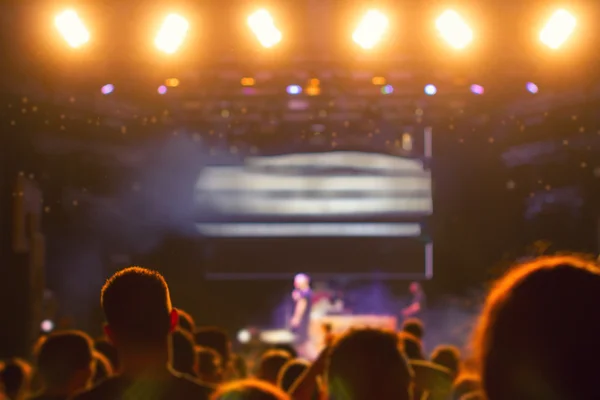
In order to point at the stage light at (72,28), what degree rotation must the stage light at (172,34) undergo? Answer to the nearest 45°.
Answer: approximately 90° to its right

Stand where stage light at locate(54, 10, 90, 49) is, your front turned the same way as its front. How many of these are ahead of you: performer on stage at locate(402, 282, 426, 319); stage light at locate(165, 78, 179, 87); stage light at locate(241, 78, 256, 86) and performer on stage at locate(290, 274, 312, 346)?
0

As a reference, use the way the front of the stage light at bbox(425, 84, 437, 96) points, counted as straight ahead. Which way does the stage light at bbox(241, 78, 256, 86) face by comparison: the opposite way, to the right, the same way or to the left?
the same way

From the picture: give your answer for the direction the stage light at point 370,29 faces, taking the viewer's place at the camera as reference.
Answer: facing the viewer

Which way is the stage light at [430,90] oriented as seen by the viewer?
toward the camera

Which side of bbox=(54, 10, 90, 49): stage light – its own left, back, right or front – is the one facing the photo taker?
front

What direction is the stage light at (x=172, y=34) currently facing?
toward the camera

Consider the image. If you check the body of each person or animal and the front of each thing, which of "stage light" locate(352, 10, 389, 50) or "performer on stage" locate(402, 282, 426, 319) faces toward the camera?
the stage light

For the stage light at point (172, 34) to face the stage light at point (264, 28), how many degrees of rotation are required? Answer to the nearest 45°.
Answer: approximately 90° to its left

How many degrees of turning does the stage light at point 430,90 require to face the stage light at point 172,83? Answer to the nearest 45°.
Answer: approximately 90° to its right

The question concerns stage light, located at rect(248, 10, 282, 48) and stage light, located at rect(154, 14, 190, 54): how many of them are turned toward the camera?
2

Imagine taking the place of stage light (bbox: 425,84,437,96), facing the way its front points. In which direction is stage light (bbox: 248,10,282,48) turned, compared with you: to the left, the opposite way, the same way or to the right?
the same way
